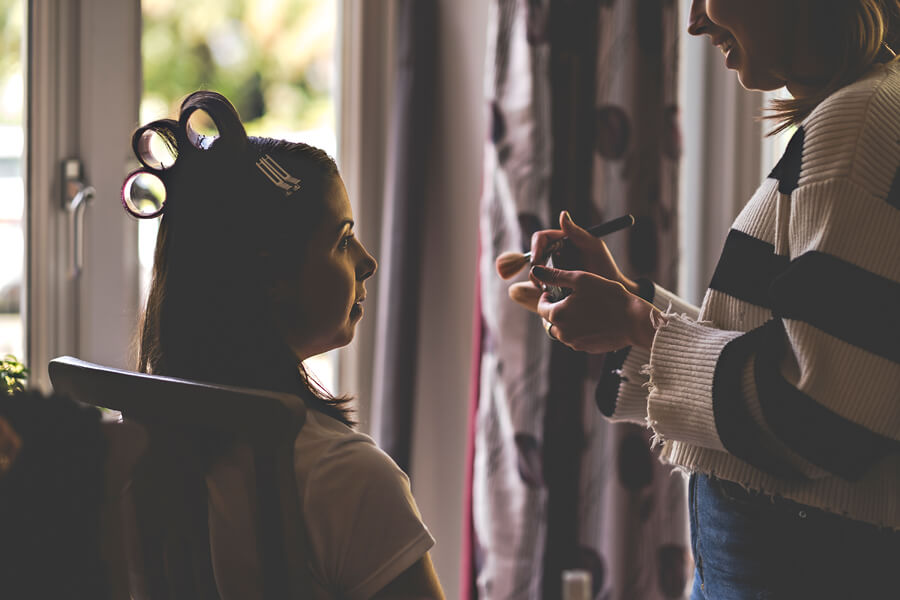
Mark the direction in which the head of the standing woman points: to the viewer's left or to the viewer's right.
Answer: to the viewer's left

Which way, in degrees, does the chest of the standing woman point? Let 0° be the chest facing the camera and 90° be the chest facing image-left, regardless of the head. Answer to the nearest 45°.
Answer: approximately 90°

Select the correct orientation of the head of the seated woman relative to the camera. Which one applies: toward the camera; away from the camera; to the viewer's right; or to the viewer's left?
to the viewer's right
